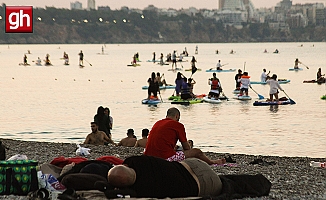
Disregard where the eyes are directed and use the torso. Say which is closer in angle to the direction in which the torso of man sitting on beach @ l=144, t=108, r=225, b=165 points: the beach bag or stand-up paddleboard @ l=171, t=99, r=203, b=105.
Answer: the stand-up paddleboard

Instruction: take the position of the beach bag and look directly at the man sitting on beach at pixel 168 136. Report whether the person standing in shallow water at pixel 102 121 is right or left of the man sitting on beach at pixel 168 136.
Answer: left

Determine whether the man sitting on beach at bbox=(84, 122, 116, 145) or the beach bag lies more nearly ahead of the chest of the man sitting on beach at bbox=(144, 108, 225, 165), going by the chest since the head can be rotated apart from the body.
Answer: the man sitting on beach

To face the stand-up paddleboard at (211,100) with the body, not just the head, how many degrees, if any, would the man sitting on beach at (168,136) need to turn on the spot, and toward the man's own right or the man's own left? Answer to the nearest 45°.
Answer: approximately 45° to the man's own left

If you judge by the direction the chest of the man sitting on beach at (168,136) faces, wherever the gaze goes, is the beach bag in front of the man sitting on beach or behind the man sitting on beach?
behind

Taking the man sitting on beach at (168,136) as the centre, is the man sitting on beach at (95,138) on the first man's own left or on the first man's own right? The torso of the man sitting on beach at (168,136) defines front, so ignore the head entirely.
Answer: on the first man's own left

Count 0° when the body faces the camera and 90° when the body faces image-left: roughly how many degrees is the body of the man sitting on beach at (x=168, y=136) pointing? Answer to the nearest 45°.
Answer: approximately 225°

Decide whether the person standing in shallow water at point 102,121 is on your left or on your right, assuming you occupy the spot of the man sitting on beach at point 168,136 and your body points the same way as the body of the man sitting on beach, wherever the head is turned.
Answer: on your left

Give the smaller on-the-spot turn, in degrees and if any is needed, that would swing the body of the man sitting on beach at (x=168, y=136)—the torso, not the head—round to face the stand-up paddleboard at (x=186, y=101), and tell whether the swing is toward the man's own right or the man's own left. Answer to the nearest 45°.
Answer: approximately 45° to the man's own left

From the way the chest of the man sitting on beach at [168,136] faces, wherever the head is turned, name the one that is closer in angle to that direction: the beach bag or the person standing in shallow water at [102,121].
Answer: the person standing in shallow water

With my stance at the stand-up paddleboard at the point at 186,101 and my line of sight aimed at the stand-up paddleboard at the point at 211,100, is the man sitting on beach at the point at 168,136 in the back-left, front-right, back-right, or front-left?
back-right
